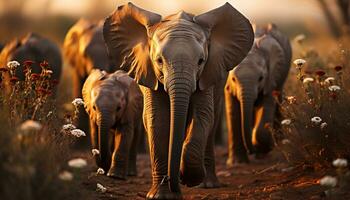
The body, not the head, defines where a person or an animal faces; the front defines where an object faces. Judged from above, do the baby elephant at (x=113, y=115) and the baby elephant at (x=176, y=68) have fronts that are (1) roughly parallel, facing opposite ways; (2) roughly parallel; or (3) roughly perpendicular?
roughly parallel

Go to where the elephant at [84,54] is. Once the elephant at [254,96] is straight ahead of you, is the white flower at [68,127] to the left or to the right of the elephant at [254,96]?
right

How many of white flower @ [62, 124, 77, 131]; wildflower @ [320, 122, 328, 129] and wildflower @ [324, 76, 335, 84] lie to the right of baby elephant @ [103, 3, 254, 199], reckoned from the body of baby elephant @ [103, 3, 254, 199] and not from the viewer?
1

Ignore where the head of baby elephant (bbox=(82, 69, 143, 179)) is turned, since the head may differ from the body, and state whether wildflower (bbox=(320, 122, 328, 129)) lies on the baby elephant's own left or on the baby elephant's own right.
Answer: on the baby elephant's own left

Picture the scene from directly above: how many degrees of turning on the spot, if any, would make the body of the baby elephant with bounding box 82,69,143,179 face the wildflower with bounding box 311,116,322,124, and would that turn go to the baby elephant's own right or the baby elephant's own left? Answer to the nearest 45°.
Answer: approximately 45° to the baby elephant's own left

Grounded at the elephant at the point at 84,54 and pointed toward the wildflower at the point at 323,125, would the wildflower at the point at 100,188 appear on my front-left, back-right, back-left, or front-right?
front-right

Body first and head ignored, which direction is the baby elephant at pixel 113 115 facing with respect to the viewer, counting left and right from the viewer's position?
facing the viewer

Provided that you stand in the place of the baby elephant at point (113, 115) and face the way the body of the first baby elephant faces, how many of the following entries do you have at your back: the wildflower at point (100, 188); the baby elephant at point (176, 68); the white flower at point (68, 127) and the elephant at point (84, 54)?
1
